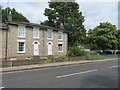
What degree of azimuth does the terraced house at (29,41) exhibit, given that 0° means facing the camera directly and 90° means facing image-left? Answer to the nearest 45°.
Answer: approximately 315°
